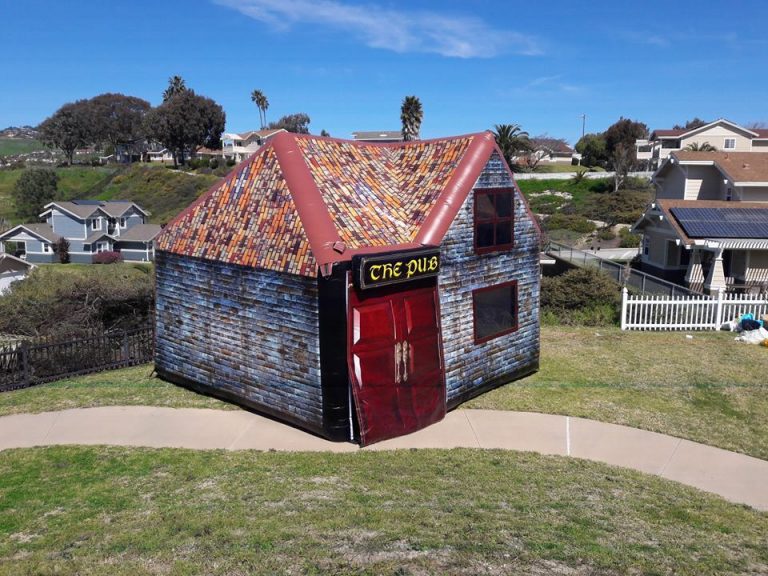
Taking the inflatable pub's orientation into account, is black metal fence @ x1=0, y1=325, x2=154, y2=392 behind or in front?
behind

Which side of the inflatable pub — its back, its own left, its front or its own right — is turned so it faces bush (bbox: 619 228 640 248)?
left

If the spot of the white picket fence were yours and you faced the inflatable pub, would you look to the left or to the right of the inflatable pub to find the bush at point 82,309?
right

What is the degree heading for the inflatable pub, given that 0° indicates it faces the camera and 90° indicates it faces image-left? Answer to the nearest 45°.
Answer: approximately 315°

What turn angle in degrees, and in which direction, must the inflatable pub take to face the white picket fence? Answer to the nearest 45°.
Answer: approximately 90° to its left

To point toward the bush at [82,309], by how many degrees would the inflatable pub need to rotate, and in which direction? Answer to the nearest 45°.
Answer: approximately 180°

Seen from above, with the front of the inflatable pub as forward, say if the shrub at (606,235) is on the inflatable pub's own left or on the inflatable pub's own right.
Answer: on the inflatable pub's own left

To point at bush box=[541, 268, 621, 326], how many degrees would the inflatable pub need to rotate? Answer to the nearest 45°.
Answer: approximately 90° to its left
